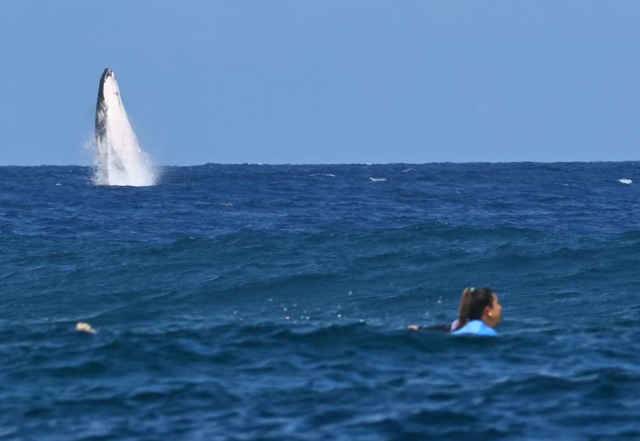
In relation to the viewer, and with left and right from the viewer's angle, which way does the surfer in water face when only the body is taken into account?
facing away from the viewer and to the right of the viewer

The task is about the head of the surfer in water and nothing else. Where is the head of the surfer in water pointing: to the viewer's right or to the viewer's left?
to the viewer's right
